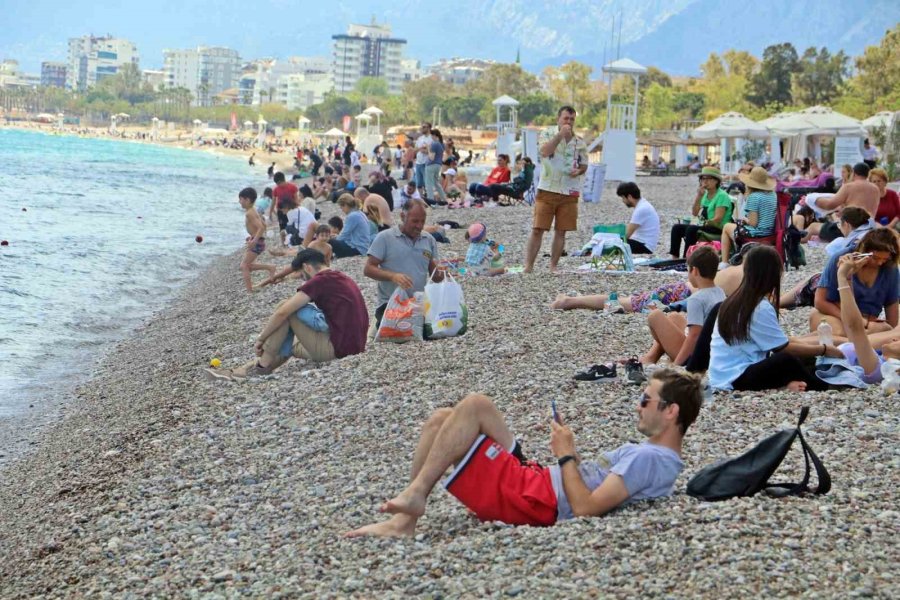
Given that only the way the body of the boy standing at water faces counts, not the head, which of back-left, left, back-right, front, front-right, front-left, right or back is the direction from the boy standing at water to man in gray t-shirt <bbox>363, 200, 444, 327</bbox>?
left

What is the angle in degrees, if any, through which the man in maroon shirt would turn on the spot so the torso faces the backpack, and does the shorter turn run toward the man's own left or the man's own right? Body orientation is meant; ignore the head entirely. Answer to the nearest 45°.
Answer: approximately 90° to the man's own left

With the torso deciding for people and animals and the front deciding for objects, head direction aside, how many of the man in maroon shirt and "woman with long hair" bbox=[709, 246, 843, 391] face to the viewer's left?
1

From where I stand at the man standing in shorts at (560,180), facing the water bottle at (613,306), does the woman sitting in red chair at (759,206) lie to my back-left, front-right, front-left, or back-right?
front-left

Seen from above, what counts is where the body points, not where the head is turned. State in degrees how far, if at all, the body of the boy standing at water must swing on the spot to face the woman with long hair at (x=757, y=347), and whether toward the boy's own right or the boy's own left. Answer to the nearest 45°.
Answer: approximately 90° to the boy's own left

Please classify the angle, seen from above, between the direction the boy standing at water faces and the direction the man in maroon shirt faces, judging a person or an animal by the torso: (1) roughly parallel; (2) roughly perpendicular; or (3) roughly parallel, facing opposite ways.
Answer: roughly parallel

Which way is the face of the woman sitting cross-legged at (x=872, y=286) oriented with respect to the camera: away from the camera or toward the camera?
toward the camera

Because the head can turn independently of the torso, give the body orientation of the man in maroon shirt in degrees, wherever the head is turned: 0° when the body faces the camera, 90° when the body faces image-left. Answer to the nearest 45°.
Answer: approximately 90°

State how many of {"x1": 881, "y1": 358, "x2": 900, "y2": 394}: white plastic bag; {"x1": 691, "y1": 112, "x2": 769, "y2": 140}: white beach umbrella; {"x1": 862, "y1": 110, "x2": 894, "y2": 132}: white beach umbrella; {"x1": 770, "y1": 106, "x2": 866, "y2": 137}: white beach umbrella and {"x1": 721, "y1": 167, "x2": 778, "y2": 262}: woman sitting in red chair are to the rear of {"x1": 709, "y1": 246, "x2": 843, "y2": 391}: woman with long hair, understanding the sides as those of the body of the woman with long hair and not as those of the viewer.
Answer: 0

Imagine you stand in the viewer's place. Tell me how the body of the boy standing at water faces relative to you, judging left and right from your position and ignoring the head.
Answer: facing to the left of the viewer

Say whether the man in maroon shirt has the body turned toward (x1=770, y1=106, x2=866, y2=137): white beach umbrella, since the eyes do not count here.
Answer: no

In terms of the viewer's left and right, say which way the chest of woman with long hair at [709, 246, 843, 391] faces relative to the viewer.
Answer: facing away from the viewer and to the right of the viewer

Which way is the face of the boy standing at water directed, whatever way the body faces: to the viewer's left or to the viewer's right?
to the viewer's left

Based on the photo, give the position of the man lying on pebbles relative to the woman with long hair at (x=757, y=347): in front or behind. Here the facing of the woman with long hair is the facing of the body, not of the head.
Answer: behind
